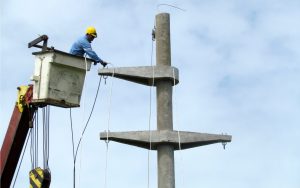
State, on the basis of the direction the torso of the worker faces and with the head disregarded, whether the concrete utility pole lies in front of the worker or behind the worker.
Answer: in front

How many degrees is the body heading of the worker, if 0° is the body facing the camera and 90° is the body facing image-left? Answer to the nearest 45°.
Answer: approximately 270°
